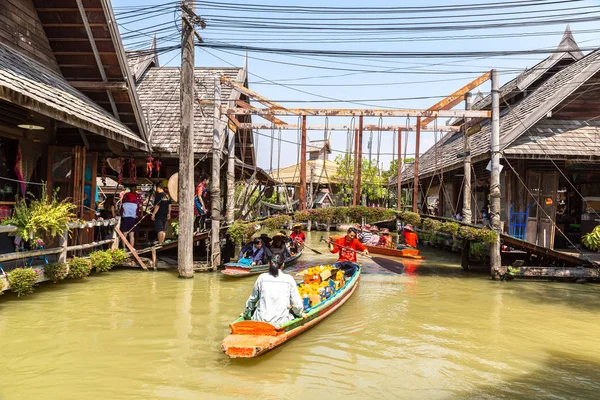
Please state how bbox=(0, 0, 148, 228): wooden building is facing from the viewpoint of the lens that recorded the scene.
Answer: facing the viewer and to the right of the viewer

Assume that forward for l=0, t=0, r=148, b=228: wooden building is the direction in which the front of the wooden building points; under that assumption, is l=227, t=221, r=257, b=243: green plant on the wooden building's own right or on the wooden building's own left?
on the wooden building's own left

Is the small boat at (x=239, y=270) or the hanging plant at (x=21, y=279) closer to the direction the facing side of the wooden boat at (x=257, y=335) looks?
the small boat

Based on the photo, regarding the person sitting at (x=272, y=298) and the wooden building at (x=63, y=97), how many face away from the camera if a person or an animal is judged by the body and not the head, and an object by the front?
1

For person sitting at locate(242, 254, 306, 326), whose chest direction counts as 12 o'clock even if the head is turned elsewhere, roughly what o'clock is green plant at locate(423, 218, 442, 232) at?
The green plant is roughly at 1 o'clock from the person sitting.

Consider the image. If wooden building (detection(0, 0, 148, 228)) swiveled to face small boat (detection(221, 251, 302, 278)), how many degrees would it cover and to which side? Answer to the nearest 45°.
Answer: approximately 45° to its left

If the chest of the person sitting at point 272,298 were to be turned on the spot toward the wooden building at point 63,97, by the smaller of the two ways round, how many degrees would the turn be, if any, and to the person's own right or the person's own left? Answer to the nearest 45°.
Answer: approximately 45° to the person's own left

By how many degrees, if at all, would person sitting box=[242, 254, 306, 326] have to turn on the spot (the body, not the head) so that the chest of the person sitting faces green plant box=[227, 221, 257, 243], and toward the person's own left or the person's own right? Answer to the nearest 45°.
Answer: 0° — they already face it

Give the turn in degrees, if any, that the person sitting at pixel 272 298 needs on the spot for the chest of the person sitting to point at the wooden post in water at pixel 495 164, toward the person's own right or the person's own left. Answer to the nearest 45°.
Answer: approximately 45° to the person's own right

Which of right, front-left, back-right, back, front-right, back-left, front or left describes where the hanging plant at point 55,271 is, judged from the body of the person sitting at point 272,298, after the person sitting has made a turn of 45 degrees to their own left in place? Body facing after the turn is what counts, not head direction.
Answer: front

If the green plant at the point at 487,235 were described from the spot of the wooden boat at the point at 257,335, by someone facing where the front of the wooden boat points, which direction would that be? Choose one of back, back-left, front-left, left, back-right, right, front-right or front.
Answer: front

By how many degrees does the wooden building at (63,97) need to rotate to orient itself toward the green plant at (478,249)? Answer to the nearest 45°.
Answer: approximately 45° to its left

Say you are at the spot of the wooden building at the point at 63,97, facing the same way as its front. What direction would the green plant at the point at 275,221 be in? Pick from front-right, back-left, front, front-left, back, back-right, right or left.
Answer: front-left

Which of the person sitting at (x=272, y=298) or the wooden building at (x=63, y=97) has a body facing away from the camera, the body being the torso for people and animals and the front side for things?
the person sitting

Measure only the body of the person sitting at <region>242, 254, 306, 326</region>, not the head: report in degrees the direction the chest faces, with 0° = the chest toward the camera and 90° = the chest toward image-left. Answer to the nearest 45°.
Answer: approximately 180°

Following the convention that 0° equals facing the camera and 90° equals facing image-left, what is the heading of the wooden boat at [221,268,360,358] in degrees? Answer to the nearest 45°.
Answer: approximately 225°
